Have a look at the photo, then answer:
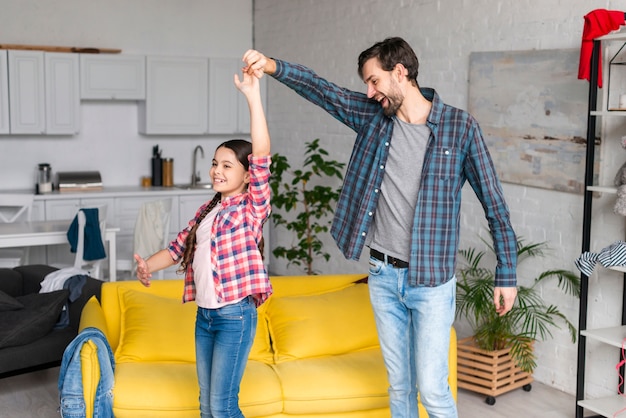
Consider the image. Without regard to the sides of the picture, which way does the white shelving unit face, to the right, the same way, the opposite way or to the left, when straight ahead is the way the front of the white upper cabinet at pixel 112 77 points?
to the right

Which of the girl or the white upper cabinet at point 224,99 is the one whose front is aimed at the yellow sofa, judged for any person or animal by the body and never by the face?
the white upper cabinet

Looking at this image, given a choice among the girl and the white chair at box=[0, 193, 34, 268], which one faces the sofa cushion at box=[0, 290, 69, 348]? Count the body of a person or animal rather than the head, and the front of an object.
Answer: the white chair

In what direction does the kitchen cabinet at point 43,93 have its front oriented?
toward the camera

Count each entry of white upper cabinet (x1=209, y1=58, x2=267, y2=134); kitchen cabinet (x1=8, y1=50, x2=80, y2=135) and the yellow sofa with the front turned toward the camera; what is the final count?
3

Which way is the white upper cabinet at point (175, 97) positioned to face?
toward the camera

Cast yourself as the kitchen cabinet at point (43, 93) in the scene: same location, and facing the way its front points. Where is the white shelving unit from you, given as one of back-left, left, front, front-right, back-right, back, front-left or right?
front-left

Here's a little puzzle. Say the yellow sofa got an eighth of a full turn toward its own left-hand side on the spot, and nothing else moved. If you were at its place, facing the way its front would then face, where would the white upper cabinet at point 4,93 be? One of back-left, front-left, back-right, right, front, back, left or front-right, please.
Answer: back

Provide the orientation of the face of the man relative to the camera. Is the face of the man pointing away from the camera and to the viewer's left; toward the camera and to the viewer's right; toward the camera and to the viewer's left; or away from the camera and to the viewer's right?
toward the camera and to the viewer's left
